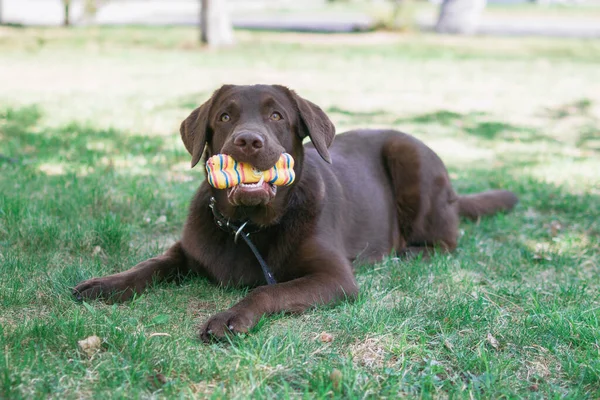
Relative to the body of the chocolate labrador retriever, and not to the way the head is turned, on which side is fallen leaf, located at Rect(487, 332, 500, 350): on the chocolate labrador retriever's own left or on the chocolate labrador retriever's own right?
on the chocolate labrador retriever's own left

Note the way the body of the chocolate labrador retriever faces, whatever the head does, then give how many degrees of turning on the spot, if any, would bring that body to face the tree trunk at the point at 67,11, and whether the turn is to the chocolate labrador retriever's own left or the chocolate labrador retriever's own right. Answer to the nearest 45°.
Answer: approximately 135° to the chocolate labrador retriever's own right

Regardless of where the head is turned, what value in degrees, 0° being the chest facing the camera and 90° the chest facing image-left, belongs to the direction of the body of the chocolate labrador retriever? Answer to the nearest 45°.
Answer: approximately 45°

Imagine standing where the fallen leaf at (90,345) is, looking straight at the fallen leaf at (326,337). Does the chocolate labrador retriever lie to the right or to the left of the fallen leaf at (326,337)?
left

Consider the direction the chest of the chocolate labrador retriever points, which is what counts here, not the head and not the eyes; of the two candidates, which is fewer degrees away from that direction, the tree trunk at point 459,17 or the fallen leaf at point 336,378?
the fallen leaf

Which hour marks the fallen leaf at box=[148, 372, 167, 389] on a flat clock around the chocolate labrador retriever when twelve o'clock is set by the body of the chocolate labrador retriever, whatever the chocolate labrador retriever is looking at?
The fallen leaf is roughly at 11 o'clock from the chocolate labrador retriever.

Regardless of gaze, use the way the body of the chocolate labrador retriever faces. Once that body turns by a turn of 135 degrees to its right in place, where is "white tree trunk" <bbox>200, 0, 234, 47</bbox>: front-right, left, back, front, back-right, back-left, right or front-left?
front

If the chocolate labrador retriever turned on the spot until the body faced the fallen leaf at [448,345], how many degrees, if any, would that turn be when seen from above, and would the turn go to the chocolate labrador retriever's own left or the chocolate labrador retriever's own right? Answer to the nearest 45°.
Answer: approximately 90° to the chocolate labrador retriever's own left

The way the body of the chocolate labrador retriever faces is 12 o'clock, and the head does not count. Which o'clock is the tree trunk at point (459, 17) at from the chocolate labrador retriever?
The tree trunk is roughly at 5 o'clock from the chocolate labrador retriever.

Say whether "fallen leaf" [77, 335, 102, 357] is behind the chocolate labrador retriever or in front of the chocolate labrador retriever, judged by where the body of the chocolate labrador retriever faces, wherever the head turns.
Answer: in front
